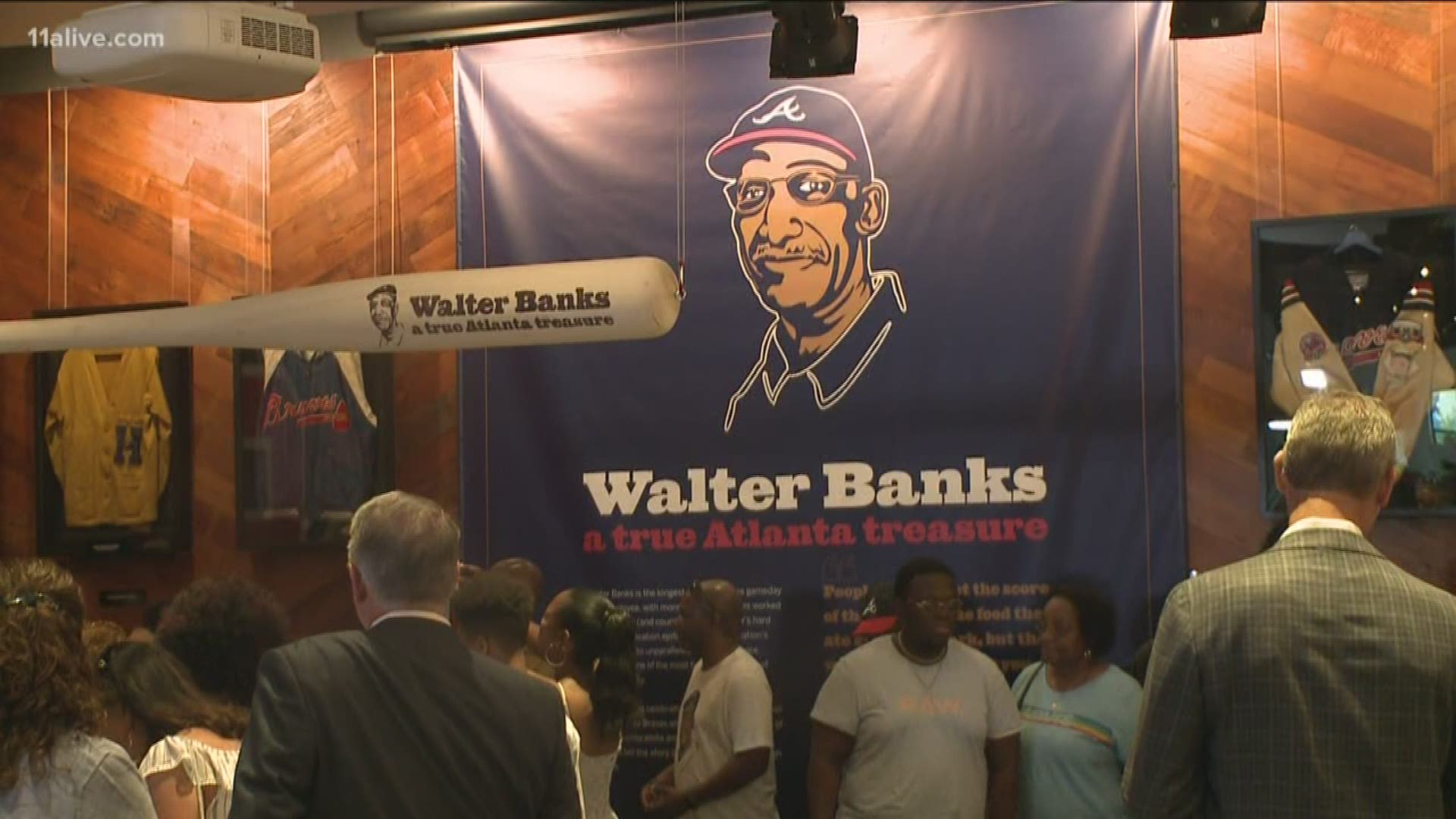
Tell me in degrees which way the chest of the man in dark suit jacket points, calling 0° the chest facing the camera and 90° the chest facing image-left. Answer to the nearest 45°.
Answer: approximately 180°

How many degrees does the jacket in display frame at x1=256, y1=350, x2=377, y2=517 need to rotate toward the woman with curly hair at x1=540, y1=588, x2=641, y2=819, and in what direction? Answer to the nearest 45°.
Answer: approximately 45° to its left

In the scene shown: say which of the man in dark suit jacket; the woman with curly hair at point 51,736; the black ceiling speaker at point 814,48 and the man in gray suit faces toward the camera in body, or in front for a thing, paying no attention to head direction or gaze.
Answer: the black ceiling speaker

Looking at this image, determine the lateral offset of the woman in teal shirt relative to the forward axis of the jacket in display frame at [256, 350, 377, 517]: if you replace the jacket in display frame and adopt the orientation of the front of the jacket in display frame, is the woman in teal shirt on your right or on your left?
on your left

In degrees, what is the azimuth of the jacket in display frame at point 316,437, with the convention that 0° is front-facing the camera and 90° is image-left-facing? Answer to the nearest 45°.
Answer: approximately 0°

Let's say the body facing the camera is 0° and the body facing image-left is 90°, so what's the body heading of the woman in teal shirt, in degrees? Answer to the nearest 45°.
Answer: approximately 45°

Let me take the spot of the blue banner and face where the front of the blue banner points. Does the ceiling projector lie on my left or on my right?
on my right

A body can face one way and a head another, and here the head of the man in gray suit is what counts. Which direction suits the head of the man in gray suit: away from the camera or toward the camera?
away from the camera

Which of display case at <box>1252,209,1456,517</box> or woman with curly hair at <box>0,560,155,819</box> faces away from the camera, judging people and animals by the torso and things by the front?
the woman with curly hair
